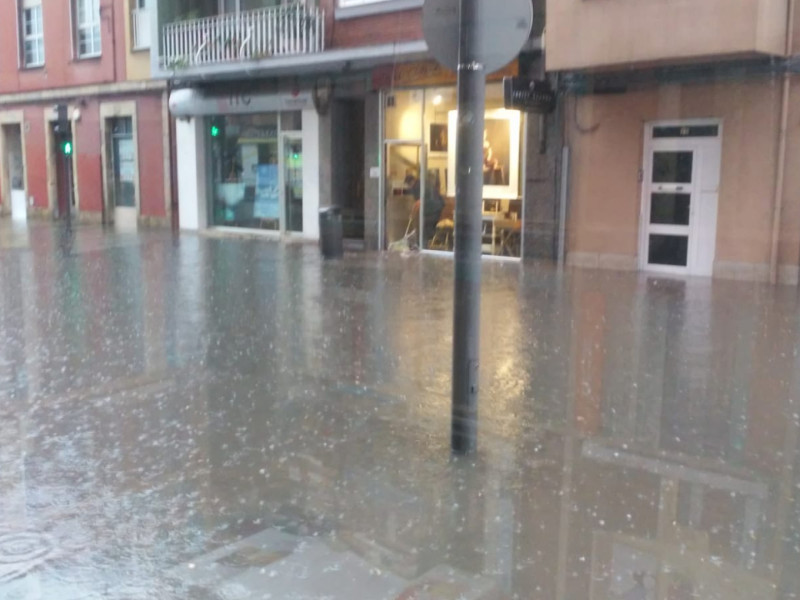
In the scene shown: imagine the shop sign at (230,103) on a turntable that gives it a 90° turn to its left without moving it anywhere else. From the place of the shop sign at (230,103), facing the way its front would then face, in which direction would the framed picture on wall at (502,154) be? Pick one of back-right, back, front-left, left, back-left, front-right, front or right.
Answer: front-right

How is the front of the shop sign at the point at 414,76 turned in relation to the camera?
facing the viewer

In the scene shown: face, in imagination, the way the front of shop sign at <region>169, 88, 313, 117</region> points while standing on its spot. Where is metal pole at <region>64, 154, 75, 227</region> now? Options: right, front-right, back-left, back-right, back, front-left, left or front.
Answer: back-right

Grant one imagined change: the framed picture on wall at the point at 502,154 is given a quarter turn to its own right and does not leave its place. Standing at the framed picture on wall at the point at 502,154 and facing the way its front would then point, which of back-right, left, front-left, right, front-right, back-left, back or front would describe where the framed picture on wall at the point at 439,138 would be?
front-right

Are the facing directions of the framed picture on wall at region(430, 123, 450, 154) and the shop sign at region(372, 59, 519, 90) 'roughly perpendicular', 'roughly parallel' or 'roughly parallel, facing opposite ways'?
roughly parallel

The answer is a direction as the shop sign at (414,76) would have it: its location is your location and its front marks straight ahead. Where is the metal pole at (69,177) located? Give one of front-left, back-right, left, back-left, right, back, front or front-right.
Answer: back-right

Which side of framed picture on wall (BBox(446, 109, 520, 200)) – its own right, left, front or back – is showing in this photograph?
front

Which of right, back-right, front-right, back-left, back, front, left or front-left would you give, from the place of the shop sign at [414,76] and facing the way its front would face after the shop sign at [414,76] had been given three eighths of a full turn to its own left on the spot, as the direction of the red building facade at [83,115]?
left

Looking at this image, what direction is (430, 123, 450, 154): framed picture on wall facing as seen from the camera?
toward the camera

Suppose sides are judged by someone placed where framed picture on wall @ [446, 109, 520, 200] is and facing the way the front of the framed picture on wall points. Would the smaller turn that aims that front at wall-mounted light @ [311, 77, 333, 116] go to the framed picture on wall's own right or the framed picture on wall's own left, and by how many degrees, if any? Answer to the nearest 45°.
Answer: approximately 135° to the framed picture on wall's own right

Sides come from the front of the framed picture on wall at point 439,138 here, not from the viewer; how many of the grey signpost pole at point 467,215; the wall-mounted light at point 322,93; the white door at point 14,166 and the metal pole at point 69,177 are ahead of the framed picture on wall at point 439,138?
1

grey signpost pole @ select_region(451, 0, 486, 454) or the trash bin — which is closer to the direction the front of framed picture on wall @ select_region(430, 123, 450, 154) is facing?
the grey signpost pole

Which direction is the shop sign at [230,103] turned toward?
toward the camera
